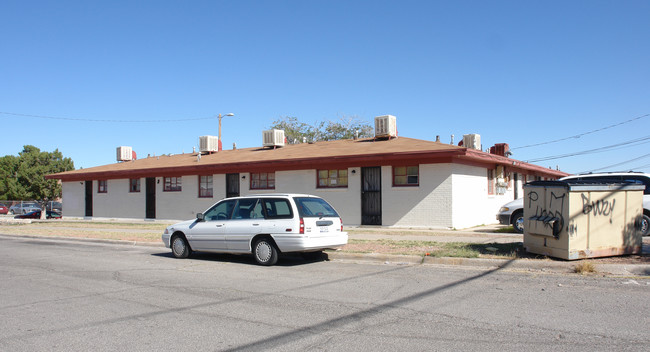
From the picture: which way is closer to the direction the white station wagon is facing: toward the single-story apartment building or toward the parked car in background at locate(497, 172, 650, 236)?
the single-story apartment building

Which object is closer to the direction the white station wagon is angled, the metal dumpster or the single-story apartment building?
the single-story apartment building

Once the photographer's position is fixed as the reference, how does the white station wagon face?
facing away from the viewer and to the left of the viewer

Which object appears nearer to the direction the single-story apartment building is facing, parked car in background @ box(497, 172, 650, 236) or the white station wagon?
the white station wagon

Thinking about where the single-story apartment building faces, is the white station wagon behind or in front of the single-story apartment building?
in front

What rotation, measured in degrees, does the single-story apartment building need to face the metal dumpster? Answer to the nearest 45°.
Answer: approximately 45° to its left

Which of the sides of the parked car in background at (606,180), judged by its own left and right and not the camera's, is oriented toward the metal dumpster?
left

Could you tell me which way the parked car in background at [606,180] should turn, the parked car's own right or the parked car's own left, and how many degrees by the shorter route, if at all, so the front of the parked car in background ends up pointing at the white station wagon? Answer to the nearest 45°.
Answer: approximately 45° to the parked car's own left

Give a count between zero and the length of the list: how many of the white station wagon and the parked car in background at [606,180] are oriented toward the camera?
0

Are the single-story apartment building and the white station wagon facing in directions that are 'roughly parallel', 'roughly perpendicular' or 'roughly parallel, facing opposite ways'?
roughly perpendicular

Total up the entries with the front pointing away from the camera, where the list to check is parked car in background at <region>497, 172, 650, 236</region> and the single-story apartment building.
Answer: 0

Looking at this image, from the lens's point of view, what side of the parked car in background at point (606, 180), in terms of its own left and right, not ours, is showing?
left

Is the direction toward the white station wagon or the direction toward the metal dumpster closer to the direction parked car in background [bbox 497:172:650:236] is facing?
the white station wagon
